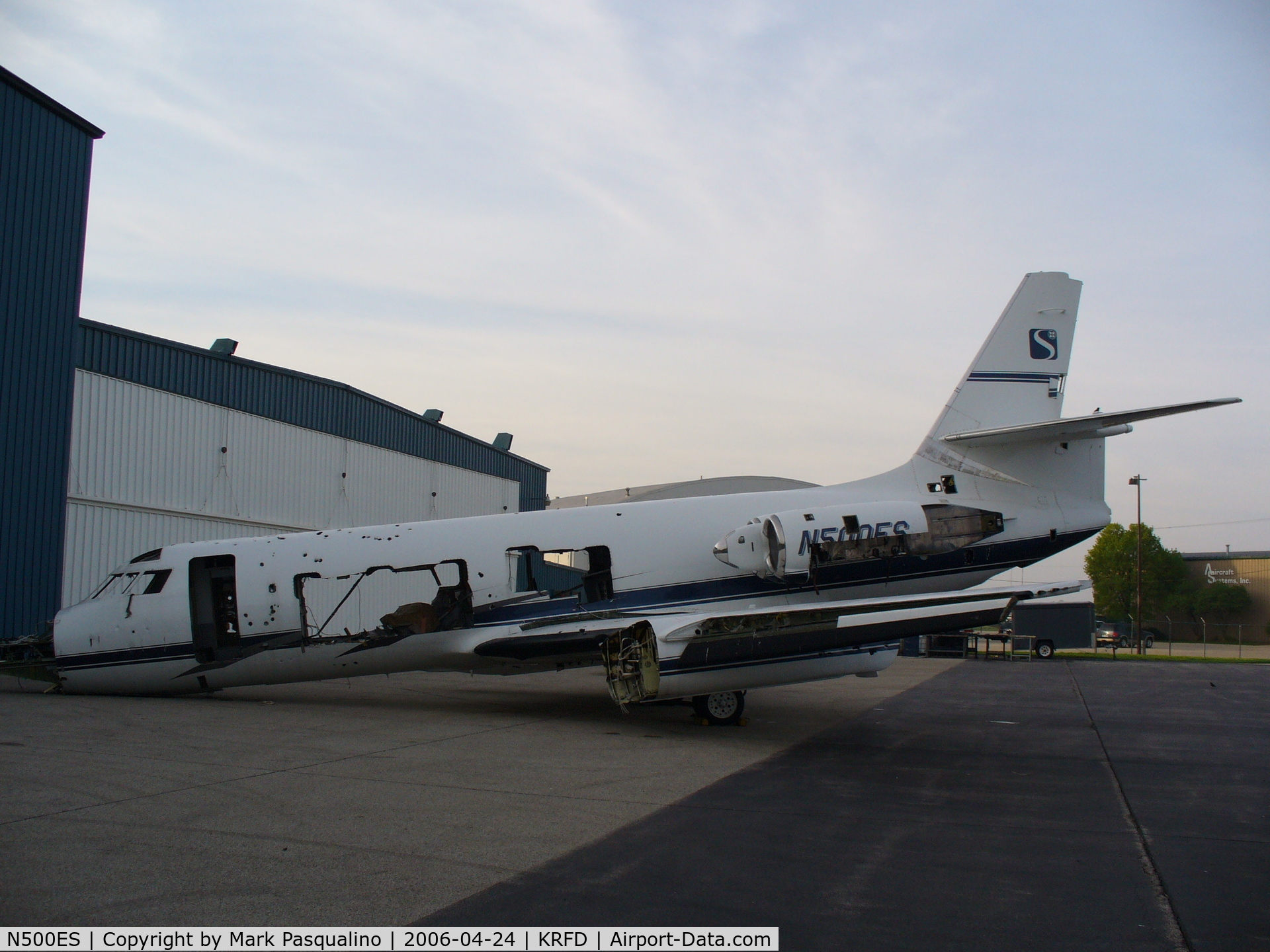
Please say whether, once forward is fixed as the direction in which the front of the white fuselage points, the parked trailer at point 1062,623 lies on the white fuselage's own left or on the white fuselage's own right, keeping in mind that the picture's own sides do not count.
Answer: on the white fuselage's own right

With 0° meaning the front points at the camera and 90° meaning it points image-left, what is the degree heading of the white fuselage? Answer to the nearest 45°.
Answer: approximately 90°
